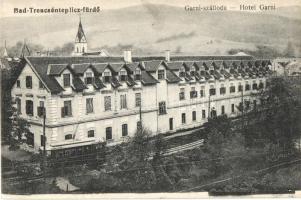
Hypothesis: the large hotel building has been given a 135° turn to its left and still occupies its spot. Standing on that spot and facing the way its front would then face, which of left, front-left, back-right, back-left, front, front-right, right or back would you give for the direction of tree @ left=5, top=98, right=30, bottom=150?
left
